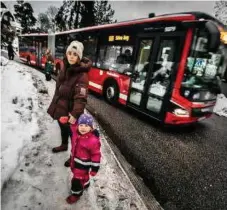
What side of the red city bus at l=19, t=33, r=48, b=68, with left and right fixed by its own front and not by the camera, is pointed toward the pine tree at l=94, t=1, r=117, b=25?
left

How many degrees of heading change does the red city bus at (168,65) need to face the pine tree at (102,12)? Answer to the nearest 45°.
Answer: approximately 135° to its left

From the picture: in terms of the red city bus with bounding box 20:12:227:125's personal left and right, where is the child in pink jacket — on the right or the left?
on its right

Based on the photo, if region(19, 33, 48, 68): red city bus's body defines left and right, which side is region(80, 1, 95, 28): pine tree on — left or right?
on its left

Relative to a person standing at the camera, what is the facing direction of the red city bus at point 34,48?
facing the viewer and to the right of the viewer

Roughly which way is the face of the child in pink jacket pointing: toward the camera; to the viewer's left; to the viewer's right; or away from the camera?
toward the camera

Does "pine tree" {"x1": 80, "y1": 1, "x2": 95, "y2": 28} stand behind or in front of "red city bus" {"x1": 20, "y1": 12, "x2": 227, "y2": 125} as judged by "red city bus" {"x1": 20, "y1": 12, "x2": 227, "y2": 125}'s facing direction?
behind

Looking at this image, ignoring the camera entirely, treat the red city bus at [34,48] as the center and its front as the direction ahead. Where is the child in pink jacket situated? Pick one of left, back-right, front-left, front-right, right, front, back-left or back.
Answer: front-right
